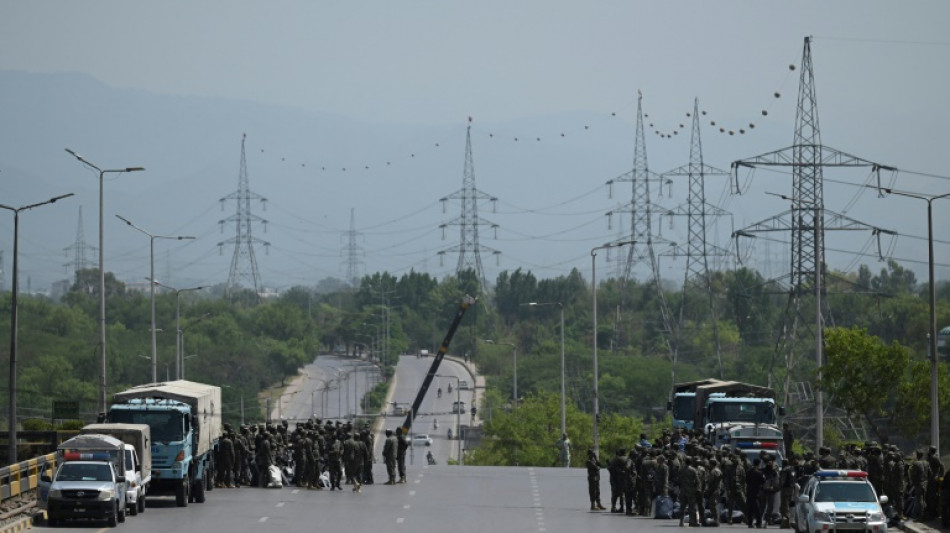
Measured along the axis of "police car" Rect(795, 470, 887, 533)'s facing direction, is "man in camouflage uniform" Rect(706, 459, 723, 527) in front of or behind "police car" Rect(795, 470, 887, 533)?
behind

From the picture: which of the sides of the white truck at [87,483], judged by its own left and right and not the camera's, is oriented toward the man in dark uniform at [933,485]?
left

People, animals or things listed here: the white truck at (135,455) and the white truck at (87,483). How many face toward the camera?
2

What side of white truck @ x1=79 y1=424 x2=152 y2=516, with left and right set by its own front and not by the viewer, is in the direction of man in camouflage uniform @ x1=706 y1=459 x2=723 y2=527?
left

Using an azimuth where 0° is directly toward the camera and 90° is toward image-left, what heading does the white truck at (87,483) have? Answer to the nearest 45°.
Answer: approximately 0°

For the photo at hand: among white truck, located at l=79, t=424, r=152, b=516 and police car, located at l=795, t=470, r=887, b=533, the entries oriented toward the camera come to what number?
2

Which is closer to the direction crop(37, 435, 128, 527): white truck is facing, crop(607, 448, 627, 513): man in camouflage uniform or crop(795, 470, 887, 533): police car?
the police car

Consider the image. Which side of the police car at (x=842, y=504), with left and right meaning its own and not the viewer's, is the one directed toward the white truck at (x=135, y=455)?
right

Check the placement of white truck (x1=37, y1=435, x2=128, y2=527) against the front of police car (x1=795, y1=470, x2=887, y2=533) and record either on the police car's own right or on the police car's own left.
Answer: on the police car's own right

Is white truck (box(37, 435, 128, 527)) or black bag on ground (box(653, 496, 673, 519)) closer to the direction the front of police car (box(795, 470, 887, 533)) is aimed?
the white truck
